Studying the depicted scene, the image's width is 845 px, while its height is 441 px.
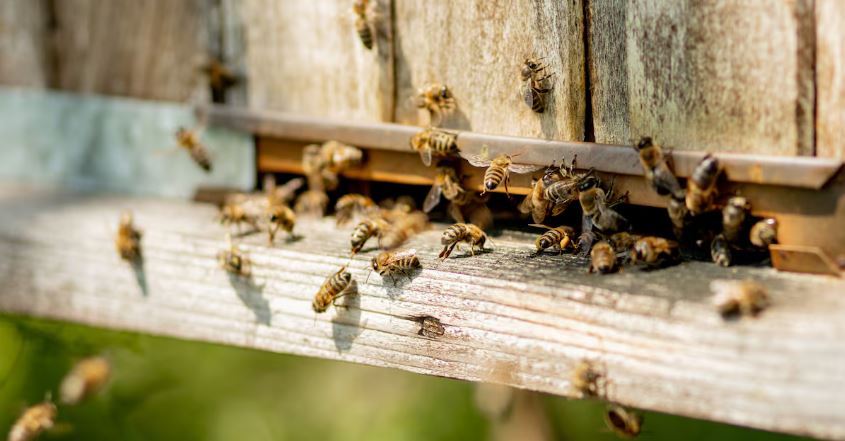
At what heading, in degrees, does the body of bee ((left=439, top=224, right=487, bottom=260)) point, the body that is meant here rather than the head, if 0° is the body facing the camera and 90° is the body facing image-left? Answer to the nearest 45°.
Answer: approximately 270°

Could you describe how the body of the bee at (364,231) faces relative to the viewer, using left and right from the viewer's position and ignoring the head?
facing to the right of the viewer
